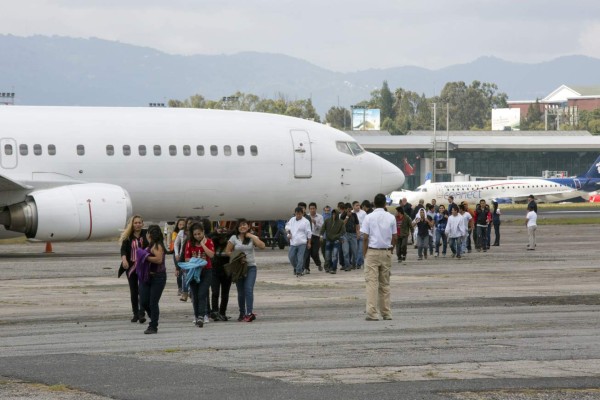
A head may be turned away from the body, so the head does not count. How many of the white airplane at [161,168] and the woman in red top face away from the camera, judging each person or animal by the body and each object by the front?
0

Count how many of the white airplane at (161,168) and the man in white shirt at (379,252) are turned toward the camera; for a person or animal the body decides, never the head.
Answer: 0

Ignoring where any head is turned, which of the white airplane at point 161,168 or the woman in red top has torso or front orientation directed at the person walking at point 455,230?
the white airplane

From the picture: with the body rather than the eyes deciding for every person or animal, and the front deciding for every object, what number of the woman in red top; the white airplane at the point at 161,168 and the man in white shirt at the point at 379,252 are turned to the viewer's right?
1

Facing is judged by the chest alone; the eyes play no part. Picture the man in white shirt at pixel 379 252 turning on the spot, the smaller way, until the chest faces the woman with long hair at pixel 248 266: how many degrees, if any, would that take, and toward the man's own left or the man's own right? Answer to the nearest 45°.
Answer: approximately 90° to the man's own left

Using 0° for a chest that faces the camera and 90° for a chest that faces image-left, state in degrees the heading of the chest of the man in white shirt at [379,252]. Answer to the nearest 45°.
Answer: approximately 180°

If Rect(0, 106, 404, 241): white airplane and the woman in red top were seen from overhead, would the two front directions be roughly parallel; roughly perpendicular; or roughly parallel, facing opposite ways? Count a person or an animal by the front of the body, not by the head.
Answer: roughly perpendicular

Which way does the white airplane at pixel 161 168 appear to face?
to the viewer's right

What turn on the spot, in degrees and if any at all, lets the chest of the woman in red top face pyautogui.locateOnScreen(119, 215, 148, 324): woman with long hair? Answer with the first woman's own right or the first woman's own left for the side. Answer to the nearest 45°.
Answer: approximately 135° to the first woman's own right

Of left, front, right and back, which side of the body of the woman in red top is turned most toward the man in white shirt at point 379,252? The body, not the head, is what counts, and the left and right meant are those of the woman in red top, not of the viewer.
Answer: left
